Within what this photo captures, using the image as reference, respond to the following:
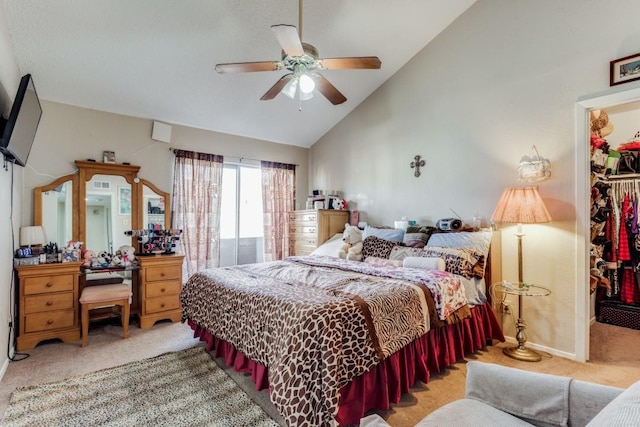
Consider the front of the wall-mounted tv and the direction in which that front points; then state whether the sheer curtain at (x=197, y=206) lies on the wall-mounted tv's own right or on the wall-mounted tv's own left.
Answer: on the wall-mounted tv's own left

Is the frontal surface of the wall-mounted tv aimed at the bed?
yes

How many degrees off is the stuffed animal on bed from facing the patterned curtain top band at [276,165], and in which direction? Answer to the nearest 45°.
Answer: approximately 90° to its right

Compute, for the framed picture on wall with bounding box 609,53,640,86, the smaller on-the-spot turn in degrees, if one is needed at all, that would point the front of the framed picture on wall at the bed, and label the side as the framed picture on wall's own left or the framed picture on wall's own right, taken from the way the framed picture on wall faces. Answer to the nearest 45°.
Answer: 0° — it already faces it

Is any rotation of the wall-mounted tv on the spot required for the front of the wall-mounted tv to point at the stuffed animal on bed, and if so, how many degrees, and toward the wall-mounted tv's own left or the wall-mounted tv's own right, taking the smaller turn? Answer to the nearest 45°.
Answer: approximately 45° to the wall-mounted tv's own left

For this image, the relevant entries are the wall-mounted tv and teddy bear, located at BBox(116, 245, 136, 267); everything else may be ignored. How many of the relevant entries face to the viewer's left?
0

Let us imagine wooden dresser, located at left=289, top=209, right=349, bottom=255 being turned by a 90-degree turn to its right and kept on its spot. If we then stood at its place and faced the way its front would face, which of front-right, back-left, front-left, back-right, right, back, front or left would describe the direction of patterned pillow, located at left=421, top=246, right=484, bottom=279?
back

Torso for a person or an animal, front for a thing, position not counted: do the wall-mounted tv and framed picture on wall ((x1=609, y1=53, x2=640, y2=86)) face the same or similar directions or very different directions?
very different directions

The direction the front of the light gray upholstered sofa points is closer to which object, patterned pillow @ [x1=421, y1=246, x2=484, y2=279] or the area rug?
the area rug

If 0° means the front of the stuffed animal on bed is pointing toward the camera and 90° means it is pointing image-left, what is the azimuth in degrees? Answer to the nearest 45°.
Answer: approximately 45°

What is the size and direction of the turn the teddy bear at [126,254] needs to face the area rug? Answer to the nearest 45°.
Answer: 0° — it already faces it
